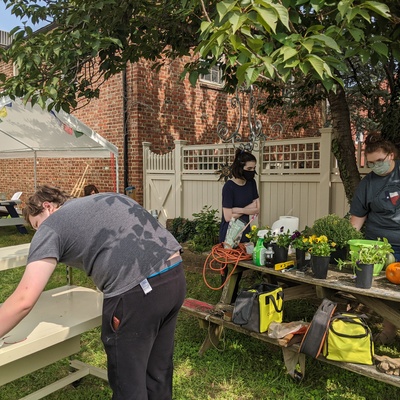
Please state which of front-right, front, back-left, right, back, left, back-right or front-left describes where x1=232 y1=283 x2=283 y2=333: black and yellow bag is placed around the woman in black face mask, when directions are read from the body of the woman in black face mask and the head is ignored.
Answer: front-right

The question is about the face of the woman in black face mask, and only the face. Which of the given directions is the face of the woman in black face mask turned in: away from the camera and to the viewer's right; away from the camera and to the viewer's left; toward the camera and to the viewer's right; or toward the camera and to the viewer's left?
toward the camera and to the viewer's right

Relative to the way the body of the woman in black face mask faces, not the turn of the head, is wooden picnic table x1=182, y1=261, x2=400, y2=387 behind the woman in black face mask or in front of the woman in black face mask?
in front

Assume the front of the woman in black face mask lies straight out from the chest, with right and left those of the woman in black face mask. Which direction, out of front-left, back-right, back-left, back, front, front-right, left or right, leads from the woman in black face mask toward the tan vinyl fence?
back-left

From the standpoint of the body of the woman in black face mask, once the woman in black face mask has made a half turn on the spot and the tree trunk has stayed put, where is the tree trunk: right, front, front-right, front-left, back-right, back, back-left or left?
right

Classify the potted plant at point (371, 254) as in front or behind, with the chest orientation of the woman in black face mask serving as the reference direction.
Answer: in front

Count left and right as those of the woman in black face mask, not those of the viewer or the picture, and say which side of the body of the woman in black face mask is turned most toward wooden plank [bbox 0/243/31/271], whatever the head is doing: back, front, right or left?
right

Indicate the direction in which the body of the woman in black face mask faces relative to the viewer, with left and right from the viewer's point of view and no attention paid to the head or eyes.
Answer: facing the viewer and to the right of the viewer

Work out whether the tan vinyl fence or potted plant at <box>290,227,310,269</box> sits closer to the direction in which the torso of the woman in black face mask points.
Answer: the potted plant

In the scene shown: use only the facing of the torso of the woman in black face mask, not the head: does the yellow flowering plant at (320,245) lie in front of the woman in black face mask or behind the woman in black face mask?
in front
